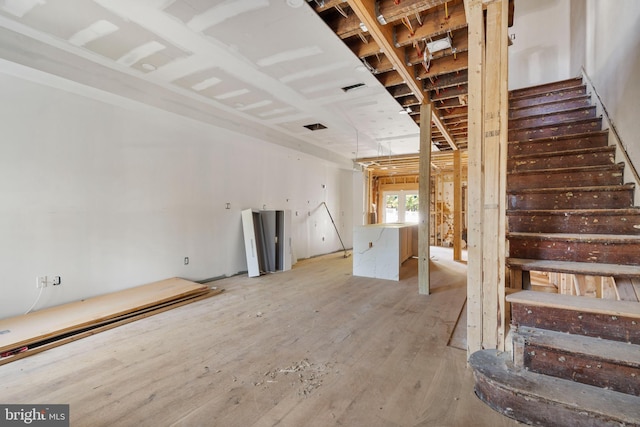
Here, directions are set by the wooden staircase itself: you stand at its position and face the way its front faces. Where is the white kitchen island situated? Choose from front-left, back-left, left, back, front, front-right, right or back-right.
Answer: back-right

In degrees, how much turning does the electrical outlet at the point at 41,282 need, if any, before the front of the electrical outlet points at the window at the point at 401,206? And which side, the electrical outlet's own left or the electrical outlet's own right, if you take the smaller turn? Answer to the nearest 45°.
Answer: approximately 45° to the electrical outlet's own left

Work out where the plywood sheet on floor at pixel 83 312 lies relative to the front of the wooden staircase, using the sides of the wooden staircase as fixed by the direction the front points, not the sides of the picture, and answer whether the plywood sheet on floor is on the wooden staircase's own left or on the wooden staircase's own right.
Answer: on the wooden staircase's own right

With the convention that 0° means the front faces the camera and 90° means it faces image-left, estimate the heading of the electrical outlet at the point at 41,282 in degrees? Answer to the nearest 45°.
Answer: approximately 315°

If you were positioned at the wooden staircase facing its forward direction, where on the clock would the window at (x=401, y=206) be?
The window is roughly at 5 o'clock from the wooden staircase.

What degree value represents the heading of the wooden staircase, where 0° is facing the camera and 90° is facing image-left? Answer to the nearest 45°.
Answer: approximately 0°

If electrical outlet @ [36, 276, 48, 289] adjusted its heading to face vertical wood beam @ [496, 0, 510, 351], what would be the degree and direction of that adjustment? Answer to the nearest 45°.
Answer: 0° — it already faces it

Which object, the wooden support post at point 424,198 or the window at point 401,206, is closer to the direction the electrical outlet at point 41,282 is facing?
the wooden support post
